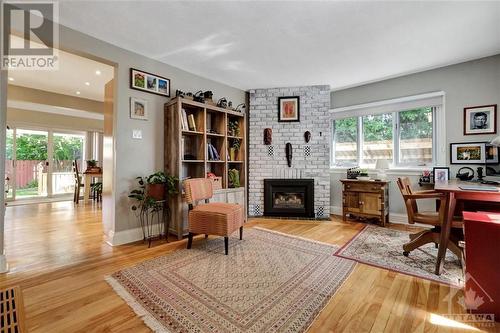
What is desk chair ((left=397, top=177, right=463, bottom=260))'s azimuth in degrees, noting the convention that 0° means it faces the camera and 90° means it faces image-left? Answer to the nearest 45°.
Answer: approximately 270°

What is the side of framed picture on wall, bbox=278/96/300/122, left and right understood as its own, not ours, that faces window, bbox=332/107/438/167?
left

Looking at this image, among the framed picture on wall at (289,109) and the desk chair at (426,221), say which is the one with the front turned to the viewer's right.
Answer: the desk chair

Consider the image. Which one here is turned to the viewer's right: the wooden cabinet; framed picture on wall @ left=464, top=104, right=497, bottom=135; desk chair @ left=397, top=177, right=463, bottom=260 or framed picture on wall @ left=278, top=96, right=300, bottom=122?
the desk chair

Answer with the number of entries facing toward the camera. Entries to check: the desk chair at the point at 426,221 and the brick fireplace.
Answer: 1

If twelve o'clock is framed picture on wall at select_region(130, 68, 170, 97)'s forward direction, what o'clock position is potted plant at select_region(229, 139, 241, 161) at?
The potted plant is roughly at 10 o'clock from the framed picture on wall.

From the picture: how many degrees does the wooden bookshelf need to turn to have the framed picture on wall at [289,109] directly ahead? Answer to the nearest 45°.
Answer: approximately 45° to its left

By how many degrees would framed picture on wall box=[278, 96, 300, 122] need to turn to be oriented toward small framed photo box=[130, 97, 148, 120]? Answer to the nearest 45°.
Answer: approximately 45° to its right

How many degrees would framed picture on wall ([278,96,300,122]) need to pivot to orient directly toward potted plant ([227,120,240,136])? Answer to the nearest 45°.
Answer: approximately 45° to its right

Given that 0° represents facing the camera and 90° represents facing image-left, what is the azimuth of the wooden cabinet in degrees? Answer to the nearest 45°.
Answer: approximately 45°

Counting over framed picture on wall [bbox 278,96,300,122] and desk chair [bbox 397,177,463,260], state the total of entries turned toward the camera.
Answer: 1
